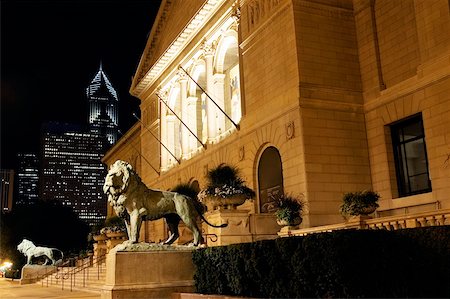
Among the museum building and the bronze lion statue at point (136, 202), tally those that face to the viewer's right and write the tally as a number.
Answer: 0

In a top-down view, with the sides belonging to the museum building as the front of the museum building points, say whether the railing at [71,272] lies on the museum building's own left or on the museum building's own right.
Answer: on the museum building's own right

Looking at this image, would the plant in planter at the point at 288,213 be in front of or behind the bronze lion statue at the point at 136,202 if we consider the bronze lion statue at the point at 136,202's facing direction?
behind

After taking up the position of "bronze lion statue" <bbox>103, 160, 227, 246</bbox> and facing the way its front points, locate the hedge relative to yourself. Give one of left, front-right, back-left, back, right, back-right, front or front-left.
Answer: back-left

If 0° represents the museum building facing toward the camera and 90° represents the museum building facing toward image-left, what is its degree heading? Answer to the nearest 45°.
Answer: approximately 45°

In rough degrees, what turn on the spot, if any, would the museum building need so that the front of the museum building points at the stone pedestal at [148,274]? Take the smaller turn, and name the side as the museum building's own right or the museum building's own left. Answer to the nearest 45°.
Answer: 0° — it already faces it

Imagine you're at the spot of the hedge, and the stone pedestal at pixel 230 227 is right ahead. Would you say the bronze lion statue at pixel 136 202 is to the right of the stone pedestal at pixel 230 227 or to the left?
left

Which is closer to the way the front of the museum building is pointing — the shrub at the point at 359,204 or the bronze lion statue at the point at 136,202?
the bronze lion statue

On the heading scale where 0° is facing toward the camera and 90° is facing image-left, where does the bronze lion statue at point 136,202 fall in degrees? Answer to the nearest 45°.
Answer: approximately 90°
